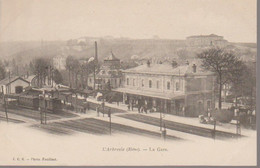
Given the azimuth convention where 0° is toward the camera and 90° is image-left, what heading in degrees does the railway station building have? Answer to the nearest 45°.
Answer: approximately 45°

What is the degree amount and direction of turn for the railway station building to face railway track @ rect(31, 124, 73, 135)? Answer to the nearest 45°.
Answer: approximately 45° to its right

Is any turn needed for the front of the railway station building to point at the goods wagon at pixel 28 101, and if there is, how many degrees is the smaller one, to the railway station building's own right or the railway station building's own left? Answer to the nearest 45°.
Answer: approximately 45° to the railway station building's own right

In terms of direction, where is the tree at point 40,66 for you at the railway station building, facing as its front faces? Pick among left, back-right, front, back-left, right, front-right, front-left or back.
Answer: front-right
